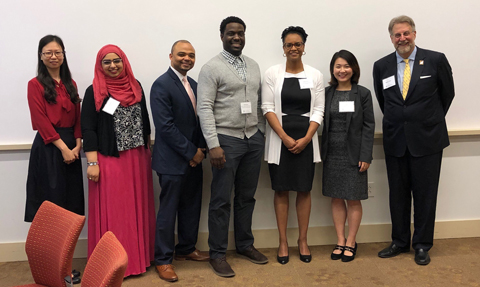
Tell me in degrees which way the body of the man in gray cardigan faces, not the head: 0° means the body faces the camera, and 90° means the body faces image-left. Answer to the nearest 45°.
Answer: approximately 315°

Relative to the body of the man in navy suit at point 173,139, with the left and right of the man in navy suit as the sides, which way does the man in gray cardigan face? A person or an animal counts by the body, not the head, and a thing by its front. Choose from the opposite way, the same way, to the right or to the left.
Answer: the same way

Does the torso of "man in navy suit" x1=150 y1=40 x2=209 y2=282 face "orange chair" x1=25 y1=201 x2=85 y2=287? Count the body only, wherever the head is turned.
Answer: no

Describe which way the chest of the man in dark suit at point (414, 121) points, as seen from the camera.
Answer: toward the camera

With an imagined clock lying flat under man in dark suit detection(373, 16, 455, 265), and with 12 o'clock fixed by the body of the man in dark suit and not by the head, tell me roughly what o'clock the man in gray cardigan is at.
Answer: The man in gray cardigan is roughly at 2 o'clock from the man in dark suit.

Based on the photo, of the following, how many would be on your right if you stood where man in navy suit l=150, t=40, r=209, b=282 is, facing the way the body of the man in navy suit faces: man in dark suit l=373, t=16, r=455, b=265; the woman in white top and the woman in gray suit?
0

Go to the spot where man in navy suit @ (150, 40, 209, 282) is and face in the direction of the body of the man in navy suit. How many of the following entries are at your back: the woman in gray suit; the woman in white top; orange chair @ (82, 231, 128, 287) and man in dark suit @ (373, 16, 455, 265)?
0

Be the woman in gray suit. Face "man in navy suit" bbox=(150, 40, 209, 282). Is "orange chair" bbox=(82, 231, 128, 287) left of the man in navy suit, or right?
left

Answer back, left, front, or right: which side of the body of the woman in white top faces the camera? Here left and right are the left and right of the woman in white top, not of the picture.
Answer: front

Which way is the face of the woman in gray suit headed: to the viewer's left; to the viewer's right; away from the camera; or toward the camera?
toward the camera

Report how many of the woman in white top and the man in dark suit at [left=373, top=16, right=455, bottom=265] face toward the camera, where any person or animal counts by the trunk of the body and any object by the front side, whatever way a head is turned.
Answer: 2

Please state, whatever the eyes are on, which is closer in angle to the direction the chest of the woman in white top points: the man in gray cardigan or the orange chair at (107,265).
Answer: the orange chair

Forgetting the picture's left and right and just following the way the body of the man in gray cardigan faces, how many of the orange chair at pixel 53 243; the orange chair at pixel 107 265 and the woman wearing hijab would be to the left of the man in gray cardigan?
0

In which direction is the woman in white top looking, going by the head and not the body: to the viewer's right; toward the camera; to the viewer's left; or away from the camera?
toward the camera

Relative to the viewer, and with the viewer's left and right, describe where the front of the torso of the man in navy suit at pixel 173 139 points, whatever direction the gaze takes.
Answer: facing the viewer and to the right of the viewer

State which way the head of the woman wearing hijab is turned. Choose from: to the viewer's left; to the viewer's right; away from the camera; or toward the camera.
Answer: toward the camera

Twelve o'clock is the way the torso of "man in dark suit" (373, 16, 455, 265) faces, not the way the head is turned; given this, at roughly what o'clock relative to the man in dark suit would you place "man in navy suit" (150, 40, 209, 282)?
The man in navy suit is roughly at 2 o'clock from the man in dark suit.
